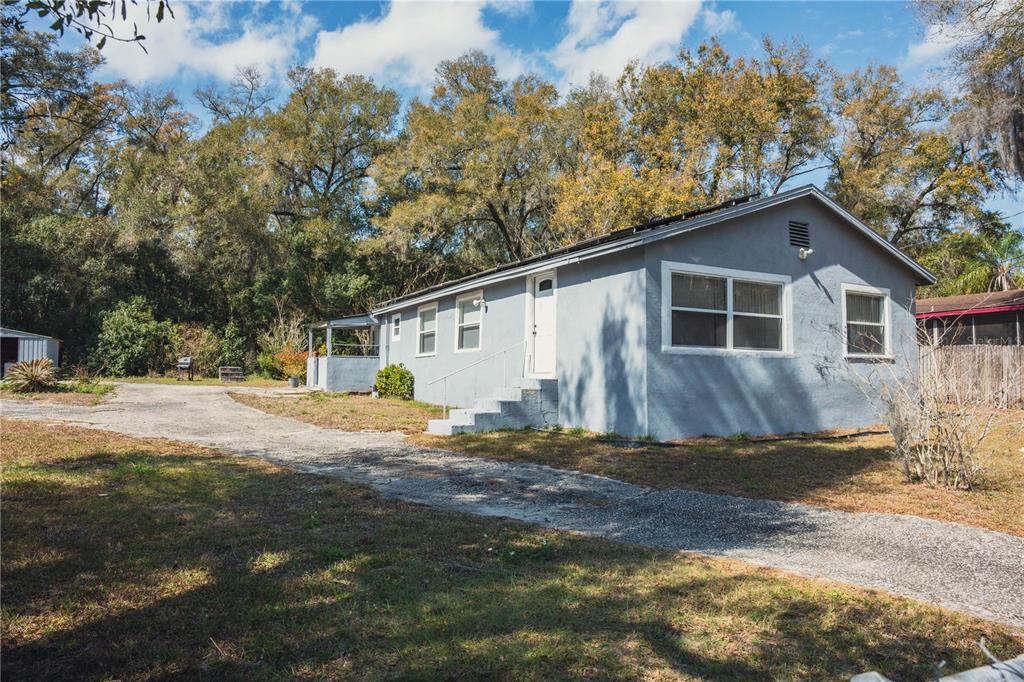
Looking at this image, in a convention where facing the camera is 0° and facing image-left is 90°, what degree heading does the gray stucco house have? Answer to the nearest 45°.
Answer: approximately 45°

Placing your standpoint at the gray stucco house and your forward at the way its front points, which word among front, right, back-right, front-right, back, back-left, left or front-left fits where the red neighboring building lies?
back

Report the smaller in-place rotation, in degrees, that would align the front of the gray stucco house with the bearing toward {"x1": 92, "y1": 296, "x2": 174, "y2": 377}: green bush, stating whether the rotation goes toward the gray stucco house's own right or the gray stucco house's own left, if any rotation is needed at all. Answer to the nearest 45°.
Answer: approximately 90° to the gray stucco house's own right

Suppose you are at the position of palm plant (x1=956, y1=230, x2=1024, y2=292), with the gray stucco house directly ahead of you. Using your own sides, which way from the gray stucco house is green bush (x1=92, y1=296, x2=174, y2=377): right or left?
right

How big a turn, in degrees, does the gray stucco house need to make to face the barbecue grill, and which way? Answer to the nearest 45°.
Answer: approximately 90° to its right

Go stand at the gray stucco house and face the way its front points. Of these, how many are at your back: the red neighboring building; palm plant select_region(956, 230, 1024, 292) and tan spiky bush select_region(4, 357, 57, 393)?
2

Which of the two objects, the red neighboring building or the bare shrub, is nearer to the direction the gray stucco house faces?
the bare shrub

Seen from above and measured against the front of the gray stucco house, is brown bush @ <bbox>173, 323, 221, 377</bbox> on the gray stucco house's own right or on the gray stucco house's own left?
on the gray stucco house's own right

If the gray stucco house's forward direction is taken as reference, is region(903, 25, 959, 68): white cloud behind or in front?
behind
